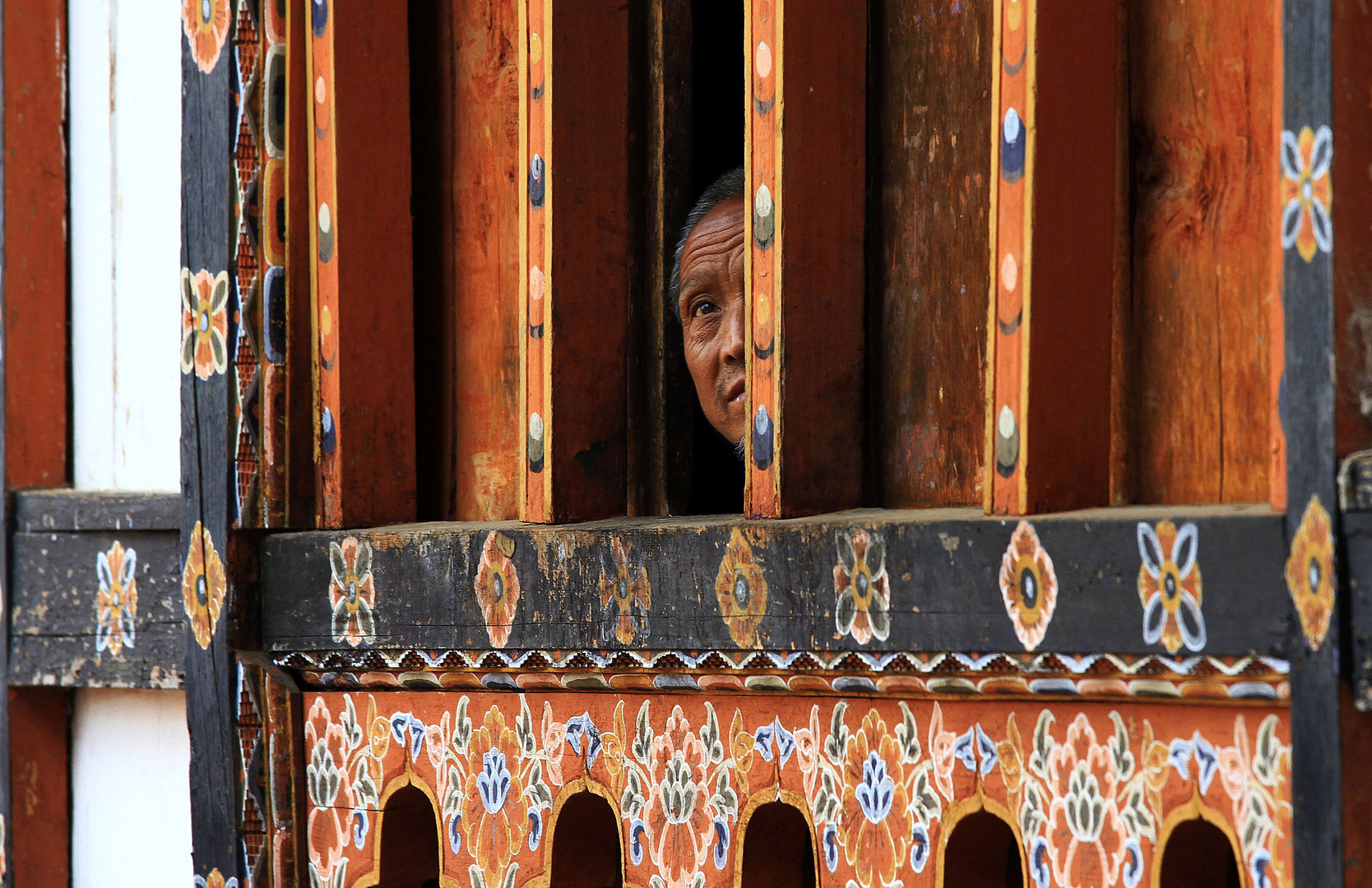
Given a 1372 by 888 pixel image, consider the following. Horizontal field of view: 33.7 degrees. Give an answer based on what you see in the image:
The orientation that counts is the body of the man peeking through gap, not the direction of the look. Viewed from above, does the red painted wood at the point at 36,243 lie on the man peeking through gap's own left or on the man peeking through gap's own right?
on the man peeking through gap's own right

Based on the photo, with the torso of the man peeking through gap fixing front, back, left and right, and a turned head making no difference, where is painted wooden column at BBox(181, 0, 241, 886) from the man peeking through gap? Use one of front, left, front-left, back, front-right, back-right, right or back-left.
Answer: right

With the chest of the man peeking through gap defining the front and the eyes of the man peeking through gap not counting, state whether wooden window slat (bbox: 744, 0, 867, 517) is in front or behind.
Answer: in front

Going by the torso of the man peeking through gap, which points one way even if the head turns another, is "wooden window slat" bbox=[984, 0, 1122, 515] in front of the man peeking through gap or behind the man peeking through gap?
in front

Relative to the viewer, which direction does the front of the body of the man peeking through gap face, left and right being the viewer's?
facing the viewer
